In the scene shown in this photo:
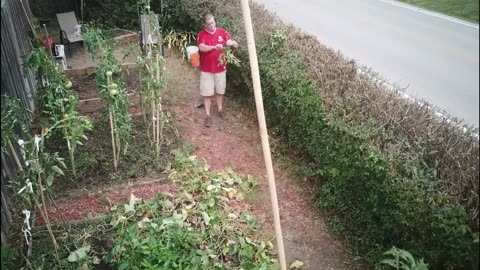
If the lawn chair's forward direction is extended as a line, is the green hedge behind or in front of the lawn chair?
in front

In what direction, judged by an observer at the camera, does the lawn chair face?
facing the viewer and to the right of the viewer

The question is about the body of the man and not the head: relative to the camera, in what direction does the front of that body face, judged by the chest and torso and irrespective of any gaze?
toward the camera

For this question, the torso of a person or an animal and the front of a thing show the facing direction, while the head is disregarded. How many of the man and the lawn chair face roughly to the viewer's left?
0

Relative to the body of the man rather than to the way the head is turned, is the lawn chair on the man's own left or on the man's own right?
on the man's own right

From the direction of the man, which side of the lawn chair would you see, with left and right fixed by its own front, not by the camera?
front
